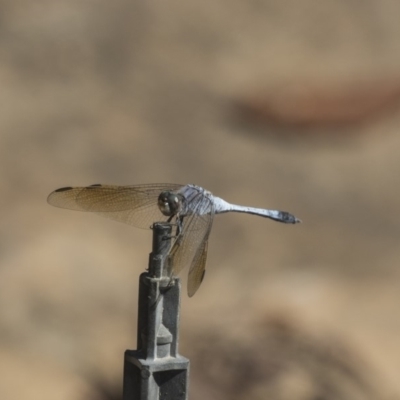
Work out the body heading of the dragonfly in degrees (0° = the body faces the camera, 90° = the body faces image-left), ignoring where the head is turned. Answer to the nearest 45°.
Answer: approximately 45°
